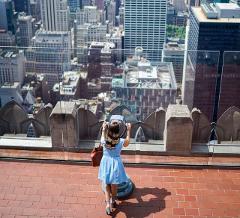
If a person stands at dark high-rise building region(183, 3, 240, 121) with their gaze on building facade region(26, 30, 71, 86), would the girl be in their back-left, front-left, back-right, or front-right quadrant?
back-left

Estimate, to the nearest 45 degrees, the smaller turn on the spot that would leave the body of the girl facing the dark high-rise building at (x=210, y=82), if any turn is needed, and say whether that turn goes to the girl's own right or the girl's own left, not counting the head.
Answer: approximately 45° to the girl's own right

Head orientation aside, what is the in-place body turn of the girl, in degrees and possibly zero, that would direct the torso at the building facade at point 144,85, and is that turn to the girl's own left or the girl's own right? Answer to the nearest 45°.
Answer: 0° — they already face it

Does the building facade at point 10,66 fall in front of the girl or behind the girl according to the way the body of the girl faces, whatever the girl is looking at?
in front

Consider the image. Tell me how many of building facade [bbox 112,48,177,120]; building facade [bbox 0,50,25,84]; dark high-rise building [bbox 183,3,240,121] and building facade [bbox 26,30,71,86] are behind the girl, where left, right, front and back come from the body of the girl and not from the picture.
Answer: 0

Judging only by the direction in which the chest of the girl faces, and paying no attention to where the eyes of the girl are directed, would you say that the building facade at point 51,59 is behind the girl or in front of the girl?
in front

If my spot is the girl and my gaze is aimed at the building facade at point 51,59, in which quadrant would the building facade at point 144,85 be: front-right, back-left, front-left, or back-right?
front-right

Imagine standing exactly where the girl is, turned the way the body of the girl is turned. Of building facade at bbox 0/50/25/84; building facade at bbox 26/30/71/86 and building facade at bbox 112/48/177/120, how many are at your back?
0

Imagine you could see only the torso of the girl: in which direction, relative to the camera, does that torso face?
away from the camera
